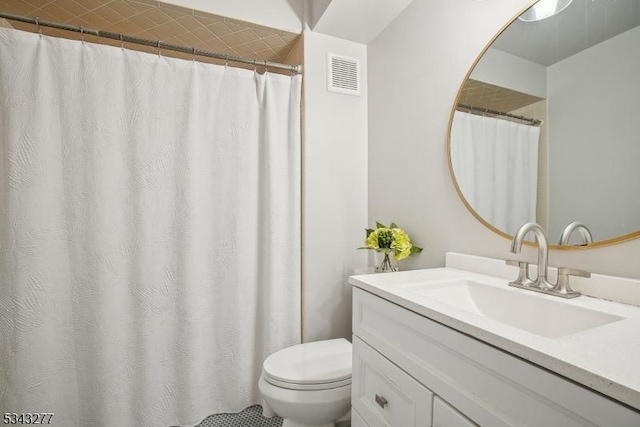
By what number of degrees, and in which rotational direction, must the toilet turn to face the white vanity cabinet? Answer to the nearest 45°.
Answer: approximately 90° to its left

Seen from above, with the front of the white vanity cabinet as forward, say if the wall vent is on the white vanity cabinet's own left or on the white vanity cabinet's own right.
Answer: on the white vanity cabinet's own right

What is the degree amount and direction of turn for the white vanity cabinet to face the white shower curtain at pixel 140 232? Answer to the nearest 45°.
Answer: approximately 45° to its right

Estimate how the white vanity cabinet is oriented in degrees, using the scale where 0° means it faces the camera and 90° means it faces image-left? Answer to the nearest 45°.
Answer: approximately 45°

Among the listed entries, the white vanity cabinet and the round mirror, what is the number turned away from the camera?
0

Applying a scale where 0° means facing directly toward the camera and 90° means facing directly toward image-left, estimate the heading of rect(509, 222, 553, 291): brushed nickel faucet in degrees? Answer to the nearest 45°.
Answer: approximately 45°

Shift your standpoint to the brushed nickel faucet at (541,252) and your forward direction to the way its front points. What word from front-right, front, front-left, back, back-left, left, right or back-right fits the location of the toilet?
front-right

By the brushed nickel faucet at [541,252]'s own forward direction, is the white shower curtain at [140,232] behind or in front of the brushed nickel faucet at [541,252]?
in front

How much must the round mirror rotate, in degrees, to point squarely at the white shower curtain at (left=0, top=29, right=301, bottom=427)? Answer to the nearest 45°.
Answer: approximately 45° to its right
